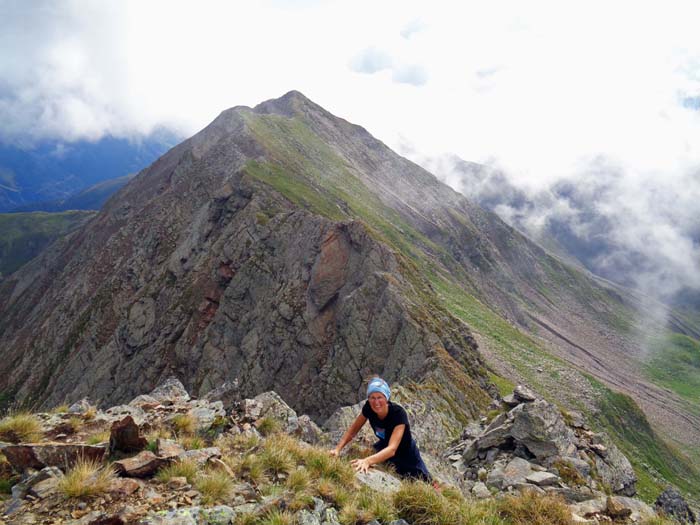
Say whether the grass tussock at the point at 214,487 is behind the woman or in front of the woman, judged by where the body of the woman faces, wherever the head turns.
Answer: in front

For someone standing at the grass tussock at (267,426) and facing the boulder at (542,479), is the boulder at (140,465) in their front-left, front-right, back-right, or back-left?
back-right

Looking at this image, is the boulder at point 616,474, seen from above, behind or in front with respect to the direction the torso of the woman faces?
behind

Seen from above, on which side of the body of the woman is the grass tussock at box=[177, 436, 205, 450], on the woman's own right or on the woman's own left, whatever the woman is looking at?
on the woman's own right

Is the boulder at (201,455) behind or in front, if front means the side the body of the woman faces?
in front

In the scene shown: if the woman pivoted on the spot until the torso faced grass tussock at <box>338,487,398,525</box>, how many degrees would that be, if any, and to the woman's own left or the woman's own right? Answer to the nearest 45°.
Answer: approximately 45° to the woman's own left

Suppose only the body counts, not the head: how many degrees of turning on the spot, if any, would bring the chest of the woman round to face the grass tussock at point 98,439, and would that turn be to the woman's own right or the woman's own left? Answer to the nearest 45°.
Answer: approximately 45° to the woman's own right

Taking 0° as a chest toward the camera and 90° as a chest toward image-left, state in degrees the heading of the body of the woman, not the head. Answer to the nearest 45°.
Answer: approximately 45°
